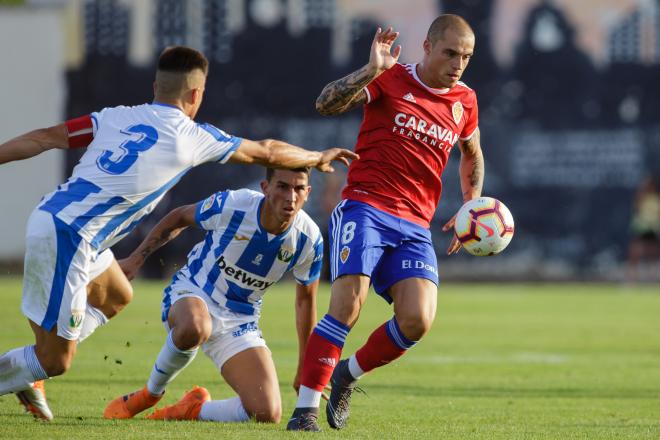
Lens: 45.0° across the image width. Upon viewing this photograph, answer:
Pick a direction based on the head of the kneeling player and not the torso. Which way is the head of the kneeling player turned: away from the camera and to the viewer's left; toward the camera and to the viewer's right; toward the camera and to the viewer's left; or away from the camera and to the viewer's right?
toward the camera and to the viewer's right

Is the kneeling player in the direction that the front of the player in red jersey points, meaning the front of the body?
no
